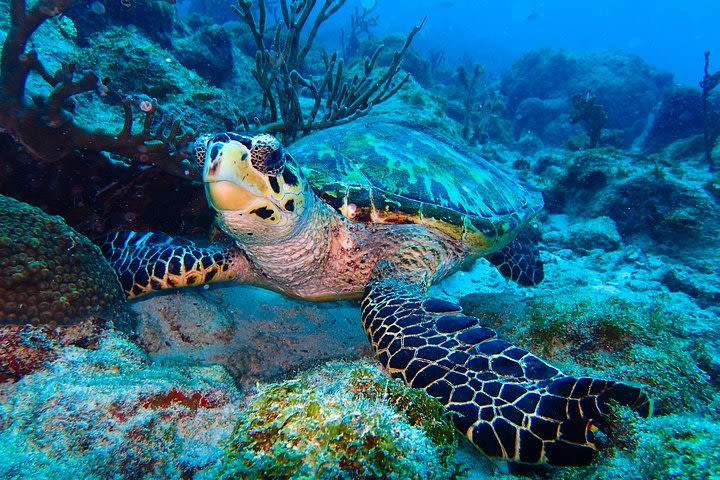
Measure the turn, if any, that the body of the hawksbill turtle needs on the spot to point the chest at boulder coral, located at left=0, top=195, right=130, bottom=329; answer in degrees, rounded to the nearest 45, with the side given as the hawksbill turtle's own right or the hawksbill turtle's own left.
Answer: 0° — it already faces it

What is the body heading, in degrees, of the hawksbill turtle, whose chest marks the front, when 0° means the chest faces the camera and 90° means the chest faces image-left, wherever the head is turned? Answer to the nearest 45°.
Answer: approximately 45°

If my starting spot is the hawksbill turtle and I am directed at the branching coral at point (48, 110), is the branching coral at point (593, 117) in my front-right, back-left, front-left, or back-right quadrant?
back-right

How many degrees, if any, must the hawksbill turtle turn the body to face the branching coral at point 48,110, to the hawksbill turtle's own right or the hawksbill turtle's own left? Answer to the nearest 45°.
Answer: approximately 45° to the hawksbill turtle's own right

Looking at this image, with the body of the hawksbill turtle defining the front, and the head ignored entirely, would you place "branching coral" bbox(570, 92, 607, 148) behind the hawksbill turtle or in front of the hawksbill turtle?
behind

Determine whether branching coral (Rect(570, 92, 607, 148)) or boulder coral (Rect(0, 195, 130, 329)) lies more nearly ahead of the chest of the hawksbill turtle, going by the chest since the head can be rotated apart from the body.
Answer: the boulder coral
